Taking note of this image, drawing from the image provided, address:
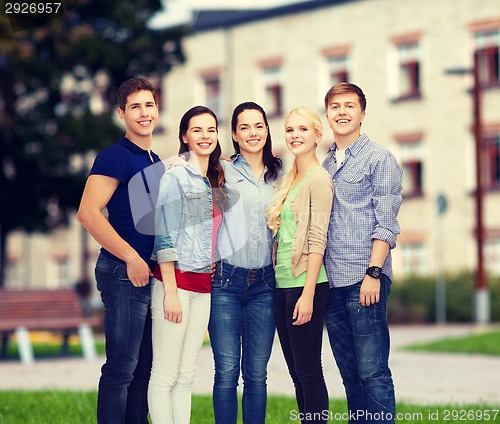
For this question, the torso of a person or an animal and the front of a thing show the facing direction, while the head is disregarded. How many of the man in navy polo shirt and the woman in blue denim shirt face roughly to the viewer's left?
0

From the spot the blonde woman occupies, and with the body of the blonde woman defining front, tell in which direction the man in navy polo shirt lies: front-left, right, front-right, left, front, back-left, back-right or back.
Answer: front-right

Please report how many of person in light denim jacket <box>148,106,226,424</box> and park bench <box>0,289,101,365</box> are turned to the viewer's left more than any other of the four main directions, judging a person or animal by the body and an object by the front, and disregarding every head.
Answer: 0

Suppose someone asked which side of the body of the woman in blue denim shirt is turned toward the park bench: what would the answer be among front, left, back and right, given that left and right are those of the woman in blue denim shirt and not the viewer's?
back

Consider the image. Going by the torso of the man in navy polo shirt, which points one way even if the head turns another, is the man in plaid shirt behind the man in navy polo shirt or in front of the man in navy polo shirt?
in front

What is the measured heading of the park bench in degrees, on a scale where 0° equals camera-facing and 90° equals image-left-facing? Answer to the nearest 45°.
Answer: approximately 315°

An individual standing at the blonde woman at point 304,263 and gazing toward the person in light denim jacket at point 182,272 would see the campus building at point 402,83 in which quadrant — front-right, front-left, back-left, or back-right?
back-right
